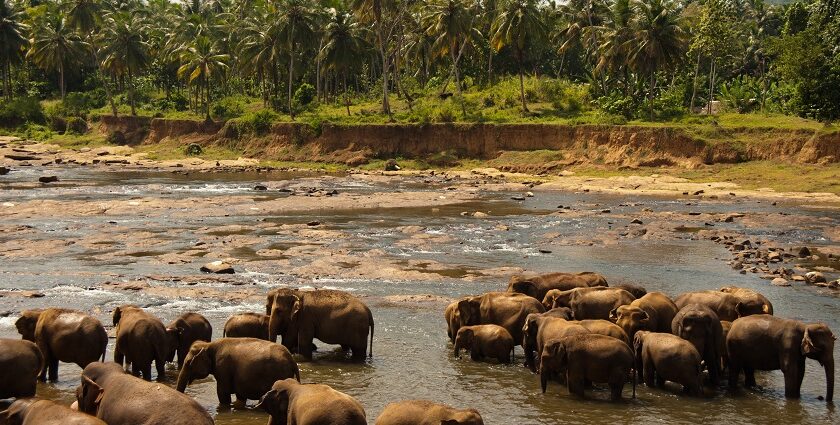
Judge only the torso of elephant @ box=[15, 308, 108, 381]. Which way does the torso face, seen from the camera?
to the viewer's left

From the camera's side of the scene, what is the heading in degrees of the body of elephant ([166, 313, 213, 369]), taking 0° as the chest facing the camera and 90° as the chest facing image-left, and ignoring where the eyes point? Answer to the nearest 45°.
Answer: approximately 45°

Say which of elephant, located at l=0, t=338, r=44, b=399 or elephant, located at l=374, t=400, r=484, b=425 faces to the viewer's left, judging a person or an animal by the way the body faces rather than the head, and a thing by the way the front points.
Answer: elephant, located at l=0, t=338, r=44, b=399

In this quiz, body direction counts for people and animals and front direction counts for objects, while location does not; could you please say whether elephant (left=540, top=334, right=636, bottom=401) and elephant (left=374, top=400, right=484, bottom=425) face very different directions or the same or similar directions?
very different directions

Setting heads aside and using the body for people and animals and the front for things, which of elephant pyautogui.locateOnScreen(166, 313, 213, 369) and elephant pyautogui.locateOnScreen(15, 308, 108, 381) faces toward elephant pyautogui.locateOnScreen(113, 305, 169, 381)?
elephant pyautogui.locateOnScreen(166, 313, 213, 369)

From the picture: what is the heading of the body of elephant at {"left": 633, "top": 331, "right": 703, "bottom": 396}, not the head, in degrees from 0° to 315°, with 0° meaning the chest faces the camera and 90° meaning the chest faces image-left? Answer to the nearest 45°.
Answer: approximately 135°

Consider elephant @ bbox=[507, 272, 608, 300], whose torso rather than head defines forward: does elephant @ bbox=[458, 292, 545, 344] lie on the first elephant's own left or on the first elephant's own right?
on the first elephant's own left

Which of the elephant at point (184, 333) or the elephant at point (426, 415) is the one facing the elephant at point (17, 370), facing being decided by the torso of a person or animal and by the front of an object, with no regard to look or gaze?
the elephant at point (184, 333)

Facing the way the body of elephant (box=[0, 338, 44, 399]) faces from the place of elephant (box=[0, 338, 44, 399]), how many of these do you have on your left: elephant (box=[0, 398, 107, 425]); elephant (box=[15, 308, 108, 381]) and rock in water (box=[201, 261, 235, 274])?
1
